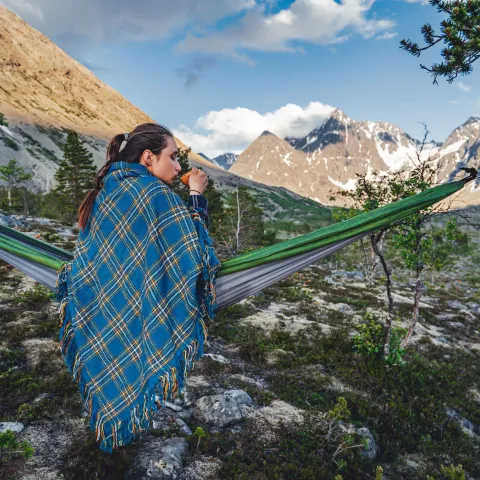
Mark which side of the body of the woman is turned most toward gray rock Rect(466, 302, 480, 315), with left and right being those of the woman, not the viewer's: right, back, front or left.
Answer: front

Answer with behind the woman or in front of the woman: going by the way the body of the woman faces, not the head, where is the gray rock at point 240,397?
in front

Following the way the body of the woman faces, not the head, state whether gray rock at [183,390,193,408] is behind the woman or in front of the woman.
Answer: in front

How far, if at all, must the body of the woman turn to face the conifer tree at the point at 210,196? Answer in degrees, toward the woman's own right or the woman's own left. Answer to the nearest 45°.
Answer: approximately 45° to the woman's own left

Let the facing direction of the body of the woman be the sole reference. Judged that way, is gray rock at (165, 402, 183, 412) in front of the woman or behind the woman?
in front

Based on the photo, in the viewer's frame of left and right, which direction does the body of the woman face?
facing away from the viewer and to the right of the viewer

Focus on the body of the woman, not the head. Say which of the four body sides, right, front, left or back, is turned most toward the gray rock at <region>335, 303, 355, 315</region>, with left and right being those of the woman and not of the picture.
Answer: front

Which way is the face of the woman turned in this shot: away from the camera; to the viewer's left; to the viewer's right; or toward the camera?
to the viewer's right

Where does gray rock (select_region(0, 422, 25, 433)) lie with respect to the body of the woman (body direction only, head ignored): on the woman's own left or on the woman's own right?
on the woman's own left
